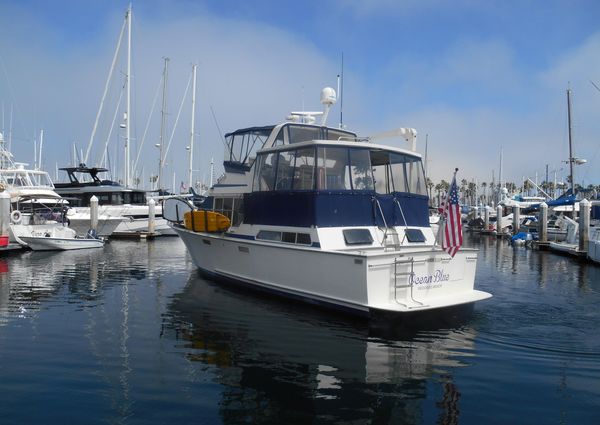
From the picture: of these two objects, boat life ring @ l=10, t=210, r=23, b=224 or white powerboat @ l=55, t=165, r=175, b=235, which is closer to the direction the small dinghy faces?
the boat life ring

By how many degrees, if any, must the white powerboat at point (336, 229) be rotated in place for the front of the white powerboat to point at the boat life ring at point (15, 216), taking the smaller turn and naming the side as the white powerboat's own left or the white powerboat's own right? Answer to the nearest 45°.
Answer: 0° — it already faces it

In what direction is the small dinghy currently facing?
to the viewer's left

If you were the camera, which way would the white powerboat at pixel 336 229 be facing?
facing away from the viewer and to the left of the viewer

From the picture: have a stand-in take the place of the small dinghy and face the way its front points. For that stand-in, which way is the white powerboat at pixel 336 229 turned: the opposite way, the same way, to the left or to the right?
to the right

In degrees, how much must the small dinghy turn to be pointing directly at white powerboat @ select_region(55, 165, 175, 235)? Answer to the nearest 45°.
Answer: approximately 90° to its right
